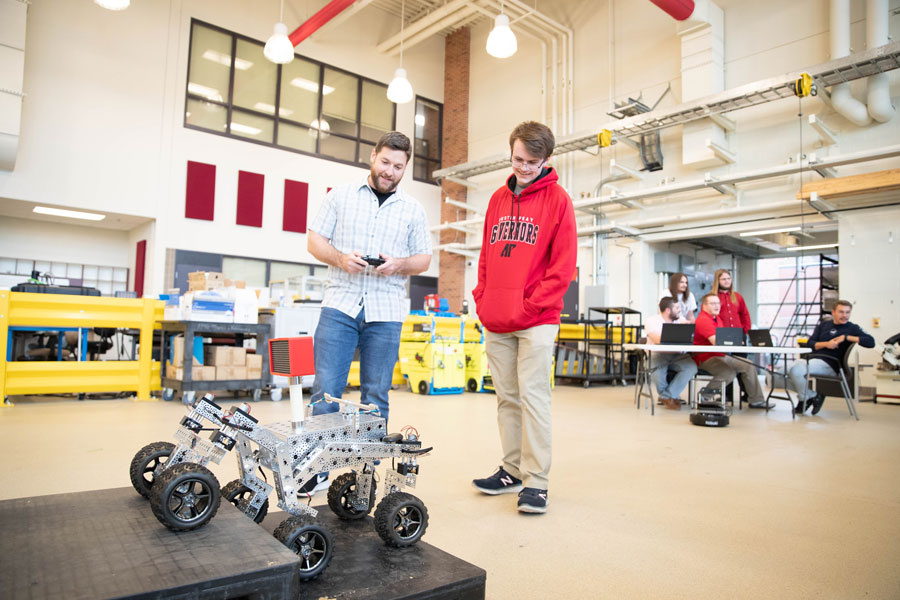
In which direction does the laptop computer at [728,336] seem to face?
away from the camera

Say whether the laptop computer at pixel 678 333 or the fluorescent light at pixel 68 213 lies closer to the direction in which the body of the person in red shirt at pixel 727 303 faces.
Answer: the laptop computer

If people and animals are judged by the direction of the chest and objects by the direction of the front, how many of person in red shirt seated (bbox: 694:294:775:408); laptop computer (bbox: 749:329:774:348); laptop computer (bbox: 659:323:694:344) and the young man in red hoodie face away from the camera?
2

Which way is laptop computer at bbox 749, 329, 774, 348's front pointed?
away from the camera

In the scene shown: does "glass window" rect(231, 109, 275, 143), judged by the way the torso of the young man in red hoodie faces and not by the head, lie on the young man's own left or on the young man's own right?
on the young man's own right

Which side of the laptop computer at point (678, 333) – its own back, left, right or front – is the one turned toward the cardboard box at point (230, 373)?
left

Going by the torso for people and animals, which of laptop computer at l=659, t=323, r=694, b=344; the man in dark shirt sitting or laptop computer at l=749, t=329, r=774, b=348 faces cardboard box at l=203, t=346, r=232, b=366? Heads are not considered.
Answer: the man in dark shirt sitting

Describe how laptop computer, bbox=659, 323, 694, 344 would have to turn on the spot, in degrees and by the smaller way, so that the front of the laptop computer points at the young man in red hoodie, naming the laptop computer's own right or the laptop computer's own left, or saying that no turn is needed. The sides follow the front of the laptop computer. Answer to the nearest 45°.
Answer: approximately 180°

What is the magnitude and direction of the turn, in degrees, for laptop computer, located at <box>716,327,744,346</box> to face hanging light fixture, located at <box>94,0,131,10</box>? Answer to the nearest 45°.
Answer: approximately 135° to its left

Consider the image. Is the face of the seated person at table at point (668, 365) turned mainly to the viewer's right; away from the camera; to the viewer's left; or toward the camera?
to the viewer's right

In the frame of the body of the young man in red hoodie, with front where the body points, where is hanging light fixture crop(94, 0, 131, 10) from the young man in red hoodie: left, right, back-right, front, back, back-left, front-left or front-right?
right

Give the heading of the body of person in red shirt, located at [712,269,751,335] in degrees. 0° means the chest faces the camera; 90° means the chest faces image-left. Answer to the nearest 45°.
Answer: approximately 0°

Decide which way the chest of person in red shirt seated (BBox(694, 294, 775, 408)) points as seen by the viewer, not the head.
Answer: to the viewer's right

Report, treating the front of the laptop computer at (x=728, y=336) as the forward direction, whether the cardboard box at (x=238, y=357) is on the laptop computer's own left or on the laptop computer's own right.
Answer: on the laptop computer's own left

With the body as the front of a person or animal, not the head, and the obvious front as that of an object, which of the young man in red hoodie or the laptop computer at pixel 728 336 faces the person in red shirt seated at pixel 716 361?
the laptop computer

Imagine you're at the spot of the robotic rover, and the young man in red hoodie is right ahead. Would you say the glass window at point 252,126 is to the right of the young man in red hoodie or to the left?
left

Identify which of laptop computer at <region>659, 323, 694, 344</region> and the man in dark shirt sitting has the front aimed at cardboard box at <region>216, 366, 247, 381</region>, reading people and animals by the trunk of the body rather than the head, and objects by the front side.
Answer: the man in dark shirt sitting
